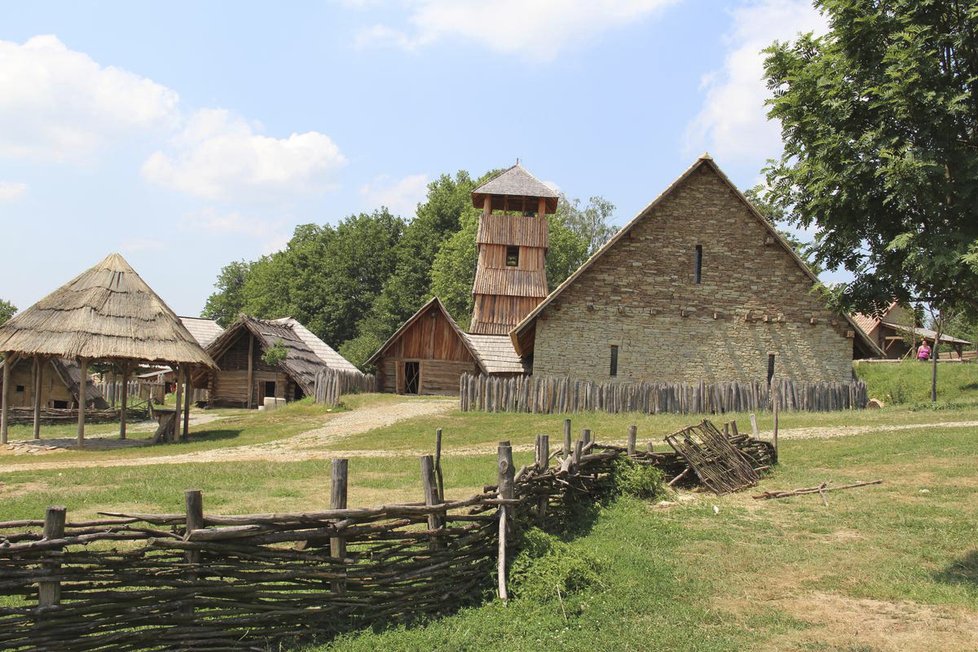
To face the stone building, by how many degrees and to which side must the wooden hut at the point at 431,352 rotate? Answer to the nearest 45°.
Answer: approximately 45° to its left

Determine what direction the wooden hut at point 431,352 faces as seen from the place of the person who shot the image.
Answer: facing the viewer

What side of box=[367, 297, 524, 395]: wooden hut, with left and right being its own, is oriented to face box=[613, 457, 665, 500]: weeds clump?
front

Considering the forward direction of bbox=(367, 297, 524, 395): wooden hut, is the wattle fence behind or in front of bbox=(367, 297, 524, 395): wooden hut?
in front

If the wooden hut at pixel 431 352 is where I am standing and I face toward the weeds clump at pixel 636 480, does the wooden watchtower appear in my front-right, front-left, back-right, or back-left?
back-left

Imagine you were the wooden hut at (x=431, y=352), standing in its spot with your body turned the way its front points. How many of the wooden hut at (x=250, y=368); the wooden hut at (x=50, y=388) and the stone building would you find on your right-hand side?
2

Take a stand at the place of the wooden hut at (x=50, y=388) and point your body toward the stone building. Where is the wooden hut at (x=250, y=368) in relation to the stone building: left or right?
left

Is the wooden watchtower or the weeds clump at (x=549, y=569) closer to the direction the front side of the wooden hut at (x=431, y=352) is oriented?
the weeds clump

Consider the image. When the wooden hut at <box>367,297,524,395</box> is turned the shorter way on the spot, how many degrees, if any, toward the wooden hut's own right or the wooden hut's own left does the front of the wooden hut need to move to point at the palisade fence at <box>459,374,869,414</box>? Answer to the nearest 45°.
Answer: approximately 45° to the wooden hut's own left

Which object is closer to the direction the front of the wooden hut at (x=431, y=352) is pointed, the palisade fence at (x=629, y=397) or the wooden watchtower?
the palisade fence

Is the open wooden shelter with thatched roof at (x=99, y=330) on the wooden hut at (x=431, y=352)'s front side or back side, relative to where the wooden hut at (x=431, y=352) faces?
on the front side

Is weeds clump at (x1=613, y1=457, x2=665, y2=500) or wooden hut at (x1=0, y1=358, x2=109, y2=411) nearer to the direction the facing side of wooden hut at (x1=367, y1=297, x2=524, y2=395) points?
the weeds clump
